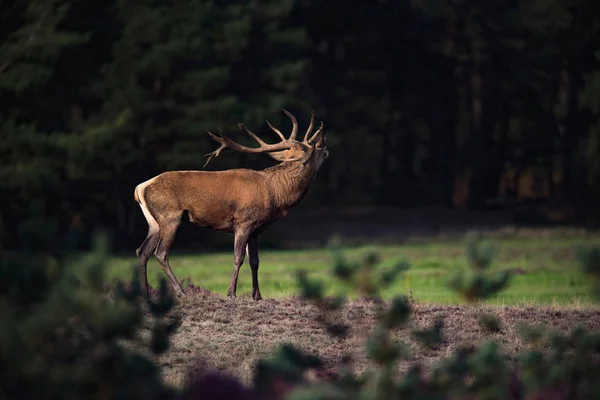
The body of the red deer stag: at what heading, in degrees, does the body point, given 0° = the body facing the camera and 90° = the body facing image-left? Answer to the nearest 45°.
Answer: approximately 270°

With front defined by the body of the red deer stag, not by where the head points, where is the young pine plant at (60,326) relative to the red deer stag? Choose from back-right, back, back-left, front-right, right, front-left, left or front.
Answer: right
